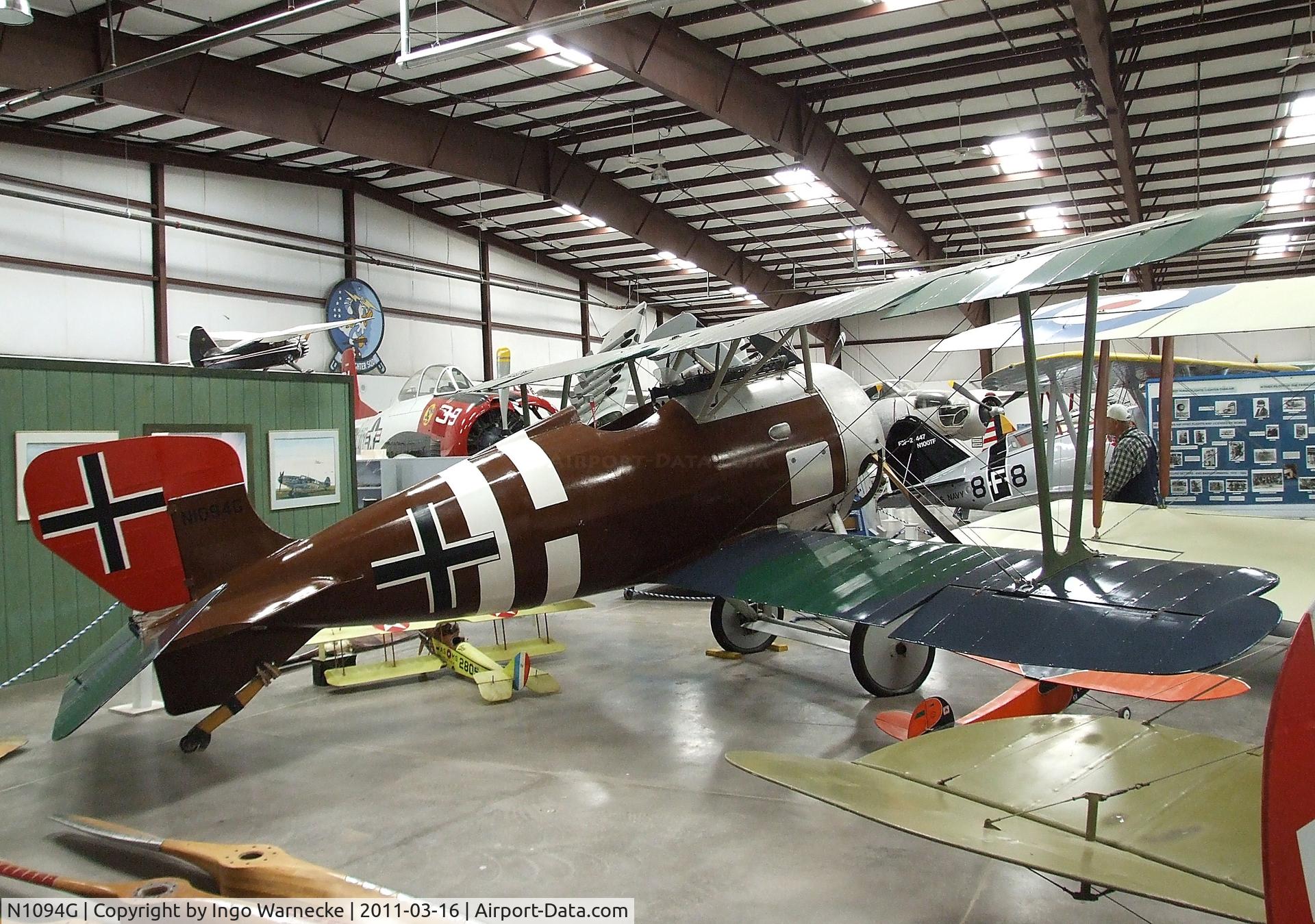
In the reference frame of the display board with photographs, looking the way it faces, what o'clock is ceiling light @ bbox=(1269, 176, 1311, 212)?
The ceiling light is roughly at 6 o'clock from the display board with photographs.

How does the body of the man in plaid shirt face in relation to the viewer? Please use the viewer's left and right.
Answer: facing away from the viewer and to the left of the viewer

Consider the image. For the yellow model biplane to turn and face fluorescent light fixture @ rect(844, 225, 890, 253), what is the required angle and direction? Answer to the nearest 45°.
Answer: approximately 90° to its right

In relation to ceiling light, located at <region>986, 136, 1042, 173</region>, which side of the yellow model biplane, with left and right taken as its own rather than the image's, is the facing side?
right

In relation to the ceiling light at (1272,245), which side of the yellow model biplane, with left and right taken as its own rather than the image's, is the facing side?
right

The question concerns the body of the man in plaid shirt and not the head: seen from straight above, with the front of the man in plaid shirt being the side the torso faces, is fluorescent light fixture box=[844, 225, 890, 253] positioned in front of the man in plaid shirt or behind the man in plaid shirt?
in front

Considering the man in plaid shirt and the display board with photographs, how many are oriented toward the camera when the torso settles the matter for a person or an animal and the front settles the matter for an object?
1

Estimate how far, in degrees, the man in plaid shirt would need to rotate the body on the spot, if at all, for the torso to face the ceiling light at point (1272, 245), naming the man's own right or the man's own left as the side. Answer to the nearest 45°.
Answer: approximately 45° to the man's own right

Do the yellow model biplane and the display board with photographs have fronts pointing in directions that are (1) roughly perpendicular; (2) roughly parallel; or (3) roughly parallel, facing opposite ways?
roughly perpendicular

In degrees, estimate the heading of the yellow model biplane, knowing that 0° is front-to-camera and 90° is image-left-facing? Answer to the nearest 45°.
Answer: approximately 135°
